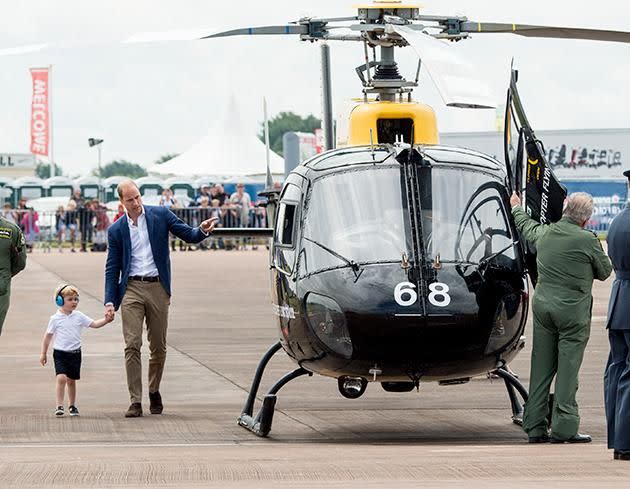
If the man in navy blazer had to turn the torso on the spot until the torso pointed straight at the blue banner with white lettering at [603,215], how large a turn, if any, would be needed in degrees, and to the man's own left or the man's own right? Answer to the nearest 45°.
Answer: approximately 135° to the man's own left

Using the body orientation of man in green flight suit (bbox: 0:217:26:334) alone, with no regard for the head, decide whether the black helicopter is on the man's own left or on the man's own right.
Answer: on the man's own left

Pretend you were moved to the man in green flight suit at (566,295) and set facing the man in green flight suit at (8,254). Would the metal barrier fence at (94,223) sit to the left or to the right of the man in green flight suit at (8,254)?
right

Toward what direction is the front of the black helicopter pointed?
toward the camera

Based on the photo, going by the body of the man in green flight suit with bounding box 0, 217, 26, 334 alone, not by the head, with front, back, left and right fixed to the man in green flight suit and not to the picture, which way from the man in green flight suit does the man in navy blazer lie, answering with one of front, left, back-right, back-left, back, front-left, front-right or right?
front-left

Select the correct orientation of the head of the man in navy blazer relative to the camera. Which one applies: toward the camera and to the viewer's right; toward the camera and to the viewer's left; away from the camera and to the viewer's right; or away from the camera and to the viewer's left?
toward the camera and to the viewer's right

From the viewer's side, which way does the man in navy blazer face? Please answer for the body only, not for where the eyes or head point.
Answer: toward the camera
